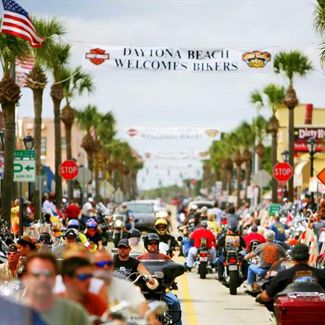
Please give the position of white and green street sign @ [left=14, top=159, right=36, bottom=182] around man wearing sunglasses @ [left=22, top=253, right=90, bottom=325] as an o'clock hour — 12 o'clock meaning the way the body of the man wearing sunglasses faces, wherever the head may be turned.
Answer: The white and green street sign is roughly at 6 o'clock from the man wearing sunglasses.

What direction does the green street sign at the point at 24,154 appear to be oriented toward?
toward the camera

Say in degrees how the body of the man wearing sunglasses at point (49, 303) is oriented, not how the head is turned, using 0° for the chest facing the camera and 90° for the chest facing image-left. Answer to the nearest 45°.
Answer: approximately 0°

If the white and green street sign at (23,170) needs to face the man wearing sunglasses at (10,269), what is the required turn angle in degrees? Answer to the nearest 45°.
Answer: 0° — it already faces them

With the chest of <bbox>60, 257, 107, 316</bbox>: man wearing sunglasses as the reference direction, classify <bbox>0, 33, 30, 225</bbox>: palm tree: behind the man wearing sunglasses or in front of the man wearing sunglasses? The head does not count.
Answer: behind

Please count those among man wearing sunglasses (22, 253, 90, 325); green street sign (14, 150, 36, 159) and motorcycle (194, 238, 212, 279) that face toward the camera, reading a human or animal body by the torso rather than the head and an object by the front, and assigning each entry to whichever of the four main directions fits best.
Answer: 2

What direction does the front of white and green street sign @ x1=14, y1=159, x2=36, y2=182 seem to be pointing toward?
toward the camera

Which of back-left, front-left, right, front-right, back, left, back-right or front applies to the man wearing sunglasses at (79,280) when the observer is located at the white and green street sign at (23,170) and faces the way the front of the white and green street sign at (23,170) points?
front
